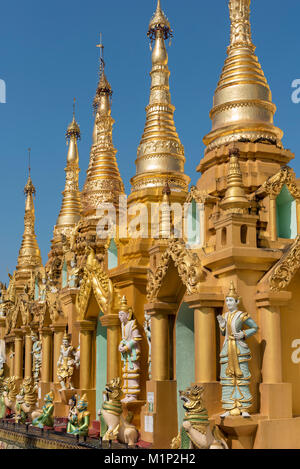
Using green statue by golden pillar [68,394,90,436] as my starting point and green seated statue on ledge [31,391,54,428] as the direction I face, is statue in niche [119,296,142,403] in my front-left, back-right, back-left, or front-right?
back-right

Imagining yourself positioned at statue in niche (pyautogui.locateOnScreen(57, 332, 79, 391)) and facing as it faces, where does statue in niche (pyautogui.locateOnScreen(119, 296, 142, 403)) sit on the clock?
statue in niche (pyautogui.locateOnScreen(119, 296, 142, 403)) is roughly at 10 o'clock from statue in niche (pyautogui.locateOnScreen(57, 332, 79, 391)).

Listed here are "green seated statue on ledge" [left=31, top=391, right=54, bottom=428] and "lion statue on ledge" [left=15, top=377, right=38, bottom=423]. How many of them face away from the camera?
0

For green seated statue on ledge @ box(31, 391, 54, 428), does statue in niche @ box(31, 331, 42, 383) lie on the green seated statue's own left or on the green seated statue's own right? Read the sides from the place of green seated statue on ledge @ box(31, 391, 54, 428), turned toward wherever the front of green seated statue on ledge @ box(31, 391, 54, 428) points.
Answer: on the green seated statue's own right

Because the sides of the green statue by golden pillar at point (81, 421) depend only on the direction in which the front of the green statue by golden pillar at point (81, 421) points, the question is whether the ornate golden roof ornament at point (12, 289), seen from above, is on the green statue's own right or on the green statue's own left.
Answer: on the green statue's own right

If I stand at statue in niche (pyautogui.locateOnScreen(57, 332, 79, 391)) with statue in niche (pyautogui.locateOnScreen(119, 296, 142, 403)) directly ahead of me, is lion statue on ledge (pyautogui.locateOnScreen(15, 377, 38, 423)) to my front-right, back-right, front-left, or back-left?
back-right

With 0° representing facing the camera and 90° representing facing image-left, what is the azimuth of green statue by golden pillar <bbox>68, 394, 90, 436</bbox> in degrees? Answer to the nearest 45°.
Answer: approximately 45°
